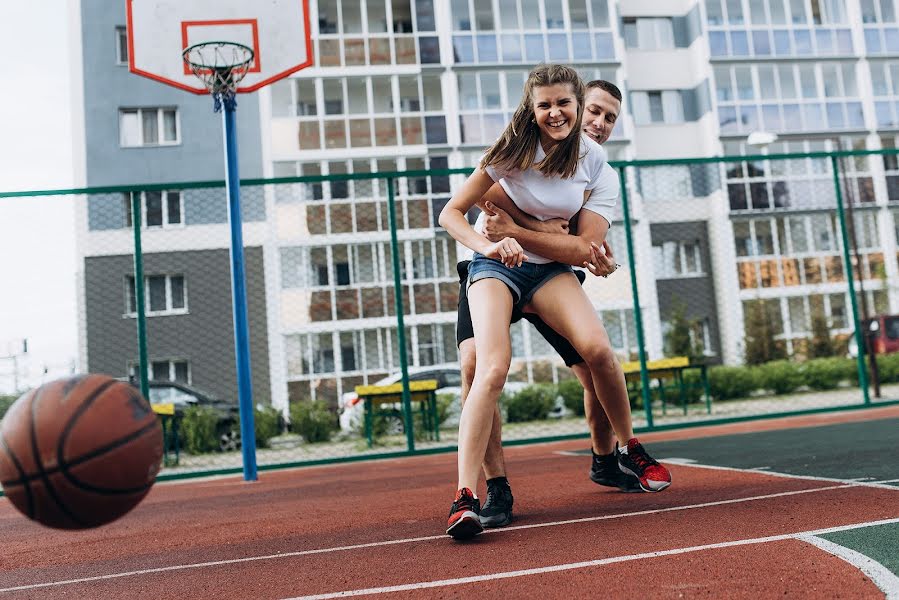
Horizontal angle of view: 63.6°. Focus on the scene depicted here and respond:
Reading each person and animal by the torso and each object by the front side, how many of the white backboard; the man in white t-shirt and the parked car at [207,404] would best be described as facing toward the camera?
2

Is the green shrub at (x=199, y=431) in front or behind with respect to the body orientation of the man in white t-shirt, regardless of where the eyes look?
behind

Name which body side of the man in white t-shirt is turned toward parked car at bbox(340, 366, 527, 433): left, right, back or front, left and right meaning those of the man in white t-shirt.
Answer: back

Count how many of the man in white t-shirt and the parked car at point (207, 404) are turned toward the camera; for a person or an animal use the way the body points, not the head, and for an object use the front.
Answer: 1

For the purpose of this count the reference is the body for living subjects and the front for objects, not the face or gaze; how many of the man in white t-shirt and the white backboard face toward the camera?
2

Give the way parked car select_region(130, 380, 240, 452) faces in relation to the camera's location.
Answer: facing to the right of the viewer

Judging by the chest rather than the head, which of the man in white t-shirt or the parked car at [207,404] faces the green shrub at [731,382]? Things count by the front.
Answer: the parked car

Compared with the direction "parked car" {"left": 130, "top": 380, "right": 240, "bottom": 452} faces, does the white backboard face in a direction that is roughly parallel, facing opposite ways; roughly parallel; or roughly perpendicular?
roughly perpendicular

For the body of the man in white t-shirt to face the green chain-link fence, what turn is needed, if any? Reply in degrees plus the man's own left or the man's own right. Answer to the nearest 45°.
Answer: approximately 180°

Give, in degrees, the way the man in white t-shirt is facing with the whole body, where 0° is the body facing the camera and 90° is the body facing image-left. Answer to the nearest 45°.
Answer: approximately 0°

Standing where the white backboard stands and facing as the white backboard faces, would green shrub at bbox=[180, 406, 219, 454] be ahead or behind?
behind

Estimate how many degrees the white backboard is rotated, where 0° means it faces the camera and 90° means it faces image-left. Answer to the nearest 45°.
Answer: approximately 0°
